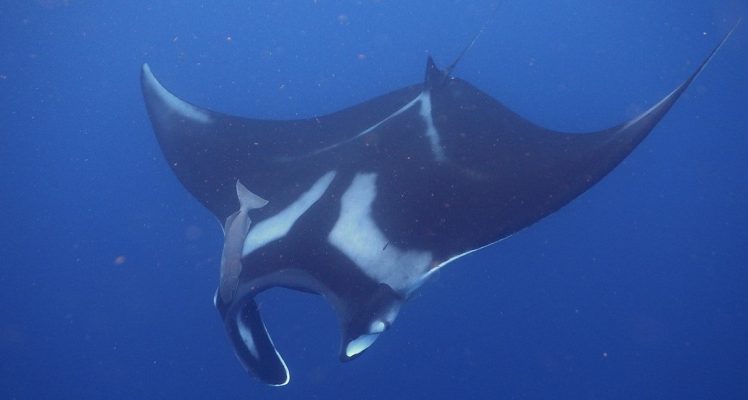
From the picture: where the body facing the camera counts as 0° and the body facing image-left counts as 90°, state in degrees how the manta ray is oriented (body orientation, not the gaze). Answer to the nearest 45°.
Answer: approximately 45°
